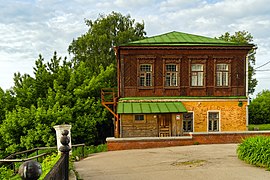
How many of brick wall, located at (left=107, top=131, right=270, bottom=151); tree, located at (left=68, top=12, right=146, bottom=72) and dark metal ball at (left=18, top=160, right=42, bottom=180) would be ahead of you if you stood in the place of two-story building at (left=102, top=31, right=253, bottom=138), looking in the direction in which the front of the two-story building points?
2

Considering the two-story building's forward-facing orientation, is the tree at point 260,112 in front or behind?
behind

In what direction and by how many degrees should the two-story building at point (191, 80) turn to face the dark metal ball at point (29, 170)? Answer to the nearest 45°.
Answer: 0° — it already faces it

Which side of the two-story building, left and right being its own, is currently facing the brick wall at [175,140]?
front

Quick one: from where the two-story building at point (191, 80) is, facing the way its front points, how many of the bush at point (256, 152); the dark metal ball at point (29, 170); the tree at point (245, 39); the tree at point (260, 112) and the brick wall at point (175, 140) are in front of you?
3

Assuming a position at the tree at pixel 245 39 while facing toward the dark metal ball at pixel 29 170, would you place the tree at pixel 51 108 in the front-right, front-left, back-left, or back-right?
front-right

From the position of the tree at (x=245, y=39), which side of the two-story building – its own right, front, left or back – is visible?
back

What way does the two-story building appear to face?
toward the camera

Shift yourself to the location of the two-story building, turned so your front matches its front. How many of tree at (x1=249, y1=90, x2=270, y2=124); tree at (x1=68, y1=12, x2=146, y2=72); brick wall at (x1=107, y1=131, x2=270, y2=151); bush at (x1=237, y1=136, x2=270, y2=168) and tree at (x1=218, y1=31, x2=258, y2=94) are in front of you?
2

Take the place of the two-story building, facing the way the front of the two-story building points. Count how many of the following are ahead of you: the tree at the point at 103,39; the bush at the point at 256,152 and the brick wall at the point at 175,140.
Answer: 2

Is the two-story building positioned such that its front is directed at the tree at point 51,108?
no

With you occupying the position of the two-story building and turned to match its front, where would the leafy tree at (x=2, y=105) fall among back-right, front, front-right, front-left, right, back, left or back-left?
right

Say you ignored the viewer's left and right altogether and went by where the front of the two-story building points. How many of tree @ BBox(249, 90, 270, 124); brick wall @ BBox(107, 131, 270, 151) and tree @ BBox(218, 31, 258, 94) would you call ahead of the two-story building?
1

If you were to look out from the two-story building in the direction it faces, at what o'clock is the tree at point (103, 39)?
The tree is roughly at 5 o'clock from the two-story building.
